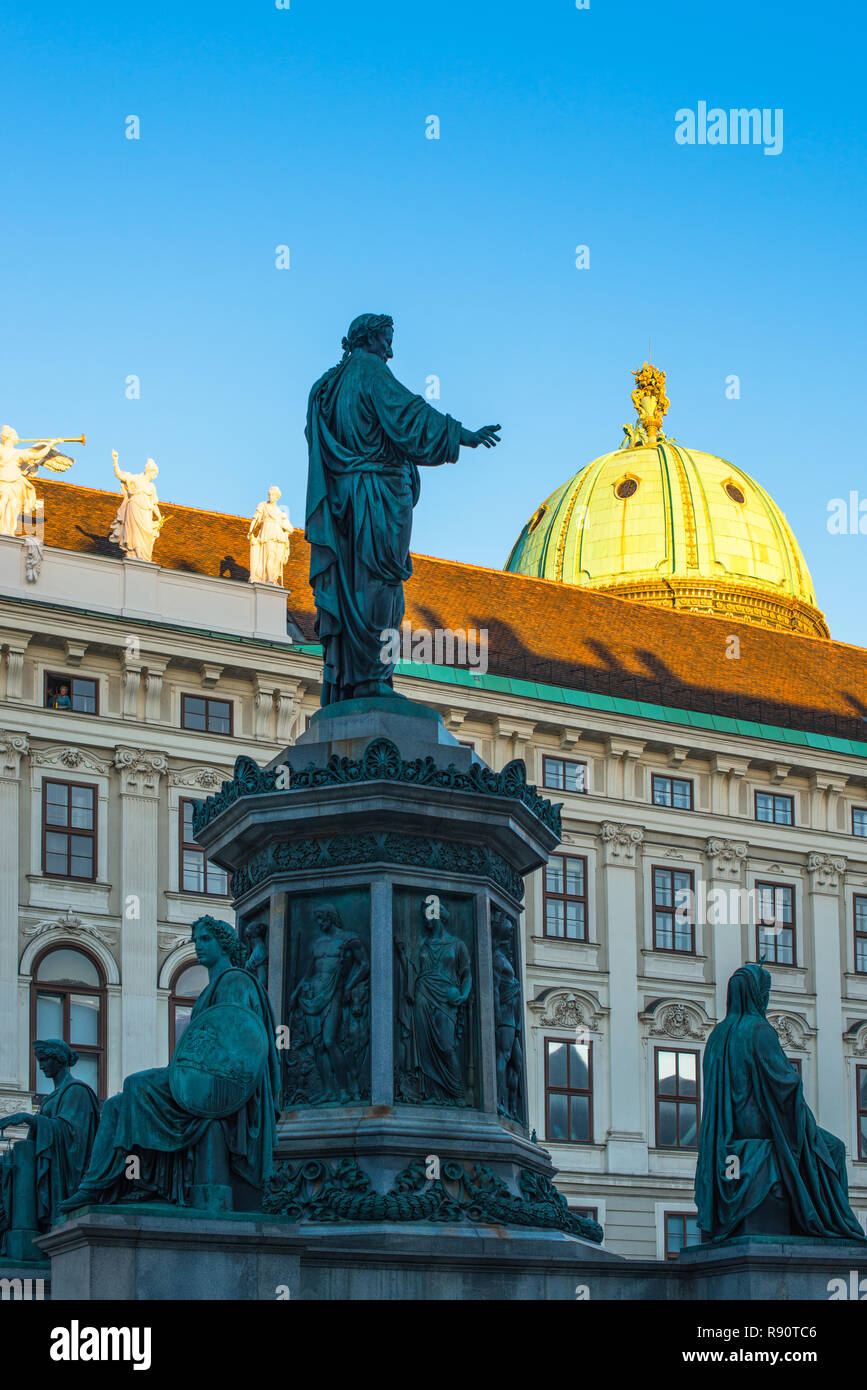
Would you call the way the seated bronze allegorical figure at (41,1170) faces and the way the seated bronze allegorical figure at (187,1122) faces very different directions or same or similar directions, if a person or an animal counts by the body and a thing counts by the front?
same or similar directions

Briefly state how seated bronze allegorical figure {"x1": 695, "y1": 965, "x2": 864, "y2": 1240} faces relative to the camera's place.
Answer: facing away from the viewer and to the right of the viewer

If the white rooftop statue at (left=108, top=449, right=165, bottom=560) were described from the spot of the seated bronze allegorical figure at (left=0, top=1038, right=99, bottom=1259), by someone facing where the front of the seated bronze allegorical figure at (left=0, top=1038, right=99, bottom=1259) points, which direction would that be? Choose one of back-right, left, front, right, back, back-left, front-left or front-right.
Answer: right

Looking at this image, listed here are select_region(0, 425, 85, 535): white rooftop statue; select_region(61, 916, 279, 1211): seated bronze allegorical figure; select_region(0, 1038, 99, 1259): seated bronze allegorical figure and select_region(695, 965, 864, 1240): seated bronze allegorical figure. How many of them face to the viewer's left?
2

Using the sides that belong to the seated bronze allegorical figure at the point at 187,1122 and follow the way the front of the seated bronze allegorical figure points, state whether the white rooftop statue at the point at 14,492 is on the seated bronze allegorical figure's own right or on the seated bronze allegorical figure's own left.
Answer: on the seated bronze allegorical figure's own right

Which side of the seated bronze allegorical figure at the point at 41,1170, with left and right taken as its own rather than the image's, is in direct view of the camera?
left

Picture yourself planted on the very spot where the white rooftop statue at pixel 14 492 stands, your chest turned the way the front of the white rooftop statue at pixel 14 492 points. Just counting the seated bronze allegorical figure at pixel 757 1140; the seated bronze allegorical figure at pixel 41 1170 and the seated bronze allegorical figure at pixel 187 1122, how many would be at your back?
0

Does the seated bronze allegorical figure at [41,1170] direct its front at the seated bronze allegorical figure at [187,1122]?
no

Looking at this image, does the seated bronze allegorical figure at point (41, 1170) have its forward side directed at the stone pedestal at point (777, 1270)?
no

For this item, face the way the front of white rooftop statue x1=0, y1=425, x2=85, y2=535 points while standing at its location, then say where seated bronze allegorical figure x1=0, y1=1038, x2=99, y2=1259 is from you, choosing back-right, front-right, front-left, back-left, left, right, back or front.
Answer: front-right

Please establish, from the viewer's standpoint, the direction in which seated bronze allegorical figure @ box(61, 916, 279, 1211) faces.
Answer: facing to the left of the viewer

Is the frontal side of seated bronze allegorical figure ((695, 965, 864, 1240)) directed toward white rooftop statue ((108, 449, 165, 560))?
no

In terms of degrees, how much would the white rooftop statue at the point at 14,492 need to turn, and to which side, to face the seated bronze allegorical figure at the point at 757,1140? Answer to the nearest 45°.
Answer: approximately 45° to its right

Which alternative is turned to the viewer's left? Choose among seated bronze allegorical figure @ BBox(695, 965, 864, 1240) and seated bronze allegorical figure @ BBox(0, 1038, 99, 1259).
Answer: seated bronze allegorical figure @ BBox(0, 1038, 99, 1259)

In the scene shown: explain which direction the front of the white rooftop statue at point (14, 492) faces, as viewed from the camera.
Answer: facing the viewer and to the right of the viewer

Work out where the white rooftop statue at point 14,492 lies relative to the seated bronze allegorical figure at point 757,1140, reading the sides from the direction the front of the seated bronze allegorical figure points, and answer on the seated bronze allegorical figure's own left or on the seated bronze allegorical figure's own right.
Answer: on the seated bronze allegorical figure's own left

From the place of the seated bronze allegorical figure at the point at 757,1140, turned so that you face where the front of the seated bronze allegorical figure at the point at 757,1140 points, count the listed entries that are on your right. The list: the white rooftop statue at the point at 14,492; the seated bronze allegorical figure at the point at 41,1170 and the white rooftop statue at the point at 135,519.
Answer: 0

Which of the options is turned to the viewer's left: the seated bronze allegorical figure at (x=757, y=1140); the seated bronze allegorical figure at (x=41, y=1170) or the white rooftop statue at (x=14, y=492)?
the seated bronze allegorical figure at (x=41, y=1170)

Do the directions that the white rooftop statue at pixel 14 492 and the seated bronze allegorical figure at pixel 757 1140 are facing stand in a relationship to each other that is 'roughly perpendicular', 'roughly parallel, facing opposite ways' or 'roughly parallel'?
roughly perpendicular

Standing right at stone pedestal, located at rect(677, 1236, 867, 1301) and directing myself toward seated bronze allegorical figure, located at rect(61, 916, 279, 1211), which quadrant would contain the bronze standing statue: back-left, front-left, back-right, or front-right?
front-right

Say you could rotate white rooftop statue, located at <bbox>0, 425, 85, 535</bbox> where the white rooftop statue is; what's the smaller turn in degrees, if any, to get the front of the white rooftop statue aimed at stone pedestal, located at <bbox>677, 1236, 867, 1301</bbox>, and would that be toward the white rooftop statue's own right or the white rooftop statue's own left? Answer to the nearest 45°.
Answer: approximately 45° to the white rooftop statue's own right
